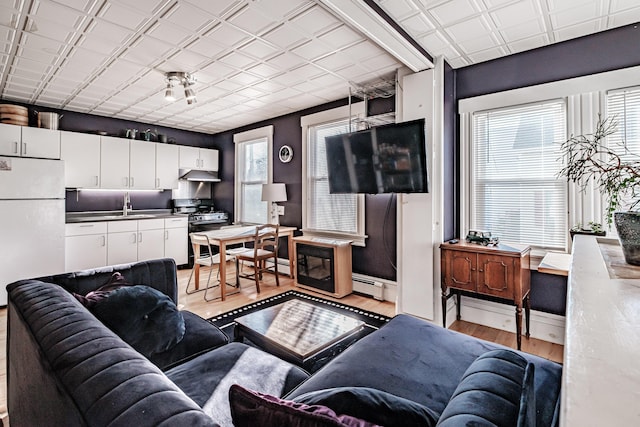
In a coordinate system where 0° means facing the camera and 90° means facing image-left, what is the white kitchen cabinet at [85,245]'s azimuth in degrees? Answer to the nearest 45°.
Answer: approximately 0°

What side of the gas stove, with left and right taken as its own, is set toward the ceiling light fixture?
front

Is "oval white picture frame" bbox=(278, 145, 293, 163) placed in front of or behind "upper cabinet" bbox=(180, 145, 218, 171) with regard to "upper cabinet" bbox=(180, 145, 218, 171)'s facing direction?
in front

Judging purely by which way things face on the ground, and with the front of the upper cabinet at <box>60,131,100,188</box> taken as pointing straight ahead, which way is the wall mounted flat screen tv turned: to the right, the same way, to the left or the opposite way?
to the right

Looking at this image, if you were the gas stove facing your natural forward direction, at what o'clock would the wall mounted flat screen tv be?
The wall mounted flat screen tv is roughly at 11 o'clock from the gas stove.

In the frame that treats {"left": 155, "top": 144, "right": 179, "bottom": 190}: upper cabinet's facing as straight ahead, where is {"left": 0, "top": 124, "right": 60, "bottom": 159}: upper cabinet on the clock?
{"left": 0, "top": 124, "right": 60, "bottom": 159}: upper cabinet is roughly at 2 o'clock from {"left": 155, "top": 144, "right": 179, "bottom": 190}: upper cabinet.

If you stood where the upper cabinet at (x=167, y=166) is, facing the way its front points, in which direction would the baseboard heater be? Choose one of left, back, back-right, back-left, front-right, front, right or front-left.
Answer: front-left

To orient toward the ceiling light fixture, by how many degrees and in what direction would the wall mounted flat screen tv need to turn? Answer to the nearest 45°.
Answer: approximately 45° to its right
